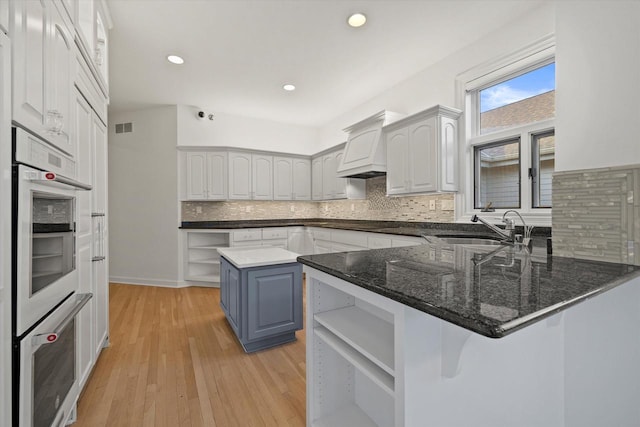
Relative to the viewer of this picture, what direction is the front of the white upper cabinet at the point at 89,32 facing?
facing to the right of the viewer

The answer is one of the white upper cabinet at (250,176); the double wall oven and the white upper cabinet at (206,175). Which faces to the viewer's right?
the double wall oven

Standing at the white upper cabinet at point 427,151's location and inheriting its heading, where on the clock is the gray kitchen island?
The gray kitchen island is roughly at 12 o'clock from the white upper cabinet.

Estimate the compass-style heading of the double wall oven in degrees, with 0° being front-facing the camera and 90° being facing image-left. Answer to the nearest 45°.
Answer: approximately 270°

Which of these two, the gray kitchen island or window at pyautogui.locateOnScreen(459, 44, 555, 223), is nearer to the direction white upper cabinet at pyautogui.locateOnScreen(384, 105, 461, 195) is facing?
the gray kitchen island

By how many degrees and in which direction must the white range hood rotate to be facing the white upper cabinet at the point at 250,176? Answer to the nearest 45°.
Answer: approximately 45° to its right

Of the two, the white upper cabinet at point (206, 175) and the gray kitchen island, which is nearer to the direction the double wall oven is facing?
the gray kitchen island

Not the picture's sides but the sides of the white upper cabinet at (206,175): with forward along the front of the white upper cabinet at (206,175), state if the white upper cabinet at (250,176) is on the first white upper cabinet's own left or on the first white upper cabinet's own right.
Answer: on the first white upper cabinet's own left

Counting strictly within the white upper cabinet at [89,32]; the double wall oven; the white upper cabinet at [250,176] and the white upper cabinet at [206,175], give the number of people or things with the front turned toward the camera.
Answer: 2

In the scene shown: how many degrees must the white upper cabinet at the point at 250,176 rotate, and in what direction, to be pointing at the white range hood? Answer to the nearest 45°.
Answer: approximately 45° to its left

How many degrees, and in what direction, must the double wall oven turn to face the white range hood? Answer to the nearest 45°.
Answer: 0° — it already faces it

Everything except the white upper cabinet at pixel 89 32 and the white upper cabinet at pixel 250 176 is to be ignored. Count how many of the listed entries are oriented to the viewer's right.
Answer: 1
